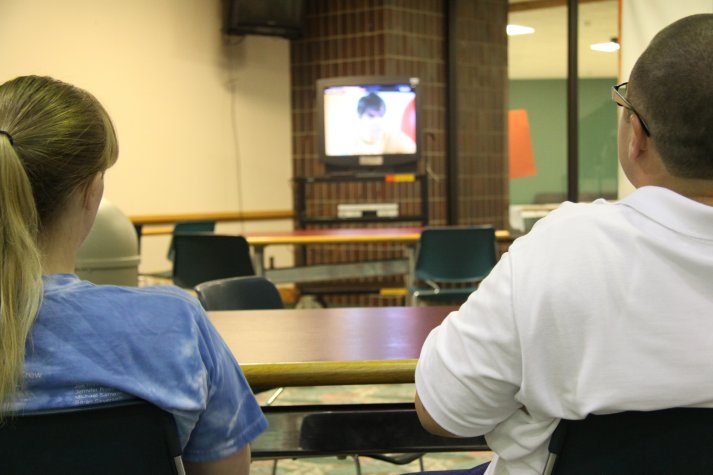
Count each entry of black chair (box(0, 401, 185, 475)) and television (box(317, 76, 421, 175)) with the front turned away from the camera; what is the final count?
1

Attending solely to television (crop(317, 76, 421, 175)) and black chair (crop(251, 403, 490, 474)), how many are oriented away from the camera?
1

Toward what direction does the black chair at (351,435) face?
away from the camera

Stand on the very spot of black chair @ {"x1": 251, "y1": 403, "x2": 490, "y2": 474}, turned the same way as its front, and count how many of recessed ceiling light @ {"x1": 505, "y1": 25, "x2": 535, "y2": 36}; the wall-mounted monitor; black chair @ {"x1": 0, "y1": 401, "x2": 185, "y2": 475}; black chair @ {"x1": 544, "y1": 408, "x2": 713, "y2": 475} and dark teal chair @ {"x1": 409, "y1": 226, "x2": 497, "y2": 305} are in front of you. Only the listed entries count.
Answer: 3

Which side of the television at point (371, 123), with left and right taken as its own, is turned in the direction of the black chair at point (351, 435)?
front

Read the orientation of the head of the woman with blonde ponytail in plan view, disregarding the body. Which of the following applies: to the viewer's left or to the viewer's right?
to the viewer's right

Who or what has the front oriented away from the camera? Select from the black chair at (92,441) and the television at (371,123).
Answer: the black chair

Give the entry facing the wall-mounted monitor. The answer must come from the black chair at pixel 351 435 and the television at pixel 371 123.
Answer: the black chair

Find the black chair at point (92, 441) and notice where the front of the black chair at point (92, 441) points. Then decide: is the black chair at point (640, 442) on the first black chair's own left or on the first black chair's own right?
on the first black chair's own right

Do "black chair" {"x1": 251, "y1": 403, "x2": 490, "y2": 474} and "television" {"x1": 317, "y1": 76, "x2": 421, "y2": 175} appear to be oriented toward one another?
yes

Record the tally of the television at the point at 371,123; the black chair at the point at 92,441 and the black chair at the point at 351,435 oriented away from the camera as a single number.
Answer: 2

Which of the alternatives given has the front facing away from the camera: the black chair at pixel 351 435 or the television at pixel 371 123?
the black chair

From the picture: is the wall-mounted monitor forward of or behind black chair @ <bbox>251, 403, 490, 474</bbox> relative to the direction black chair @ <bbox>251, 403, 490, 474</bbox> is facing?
forward

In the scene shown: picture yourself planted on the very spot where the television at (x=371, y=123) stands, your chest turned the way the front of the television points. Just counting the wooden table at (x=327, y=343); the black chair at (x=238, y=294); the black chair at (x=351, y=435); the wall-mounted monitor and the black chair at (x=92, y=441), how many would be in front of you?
4

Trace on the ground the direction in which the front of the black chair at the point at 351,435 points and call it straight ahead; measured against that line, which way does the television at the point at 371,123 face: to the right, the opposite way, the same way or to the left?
the opposite way

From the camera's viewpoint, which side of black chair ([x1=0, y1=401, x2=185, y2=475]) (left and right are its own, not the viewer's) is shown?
back

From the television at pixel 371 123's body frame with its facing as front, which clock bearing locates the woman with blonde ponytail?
The woman with blonde ponytail is roughly at 12 o'clock from the television.
